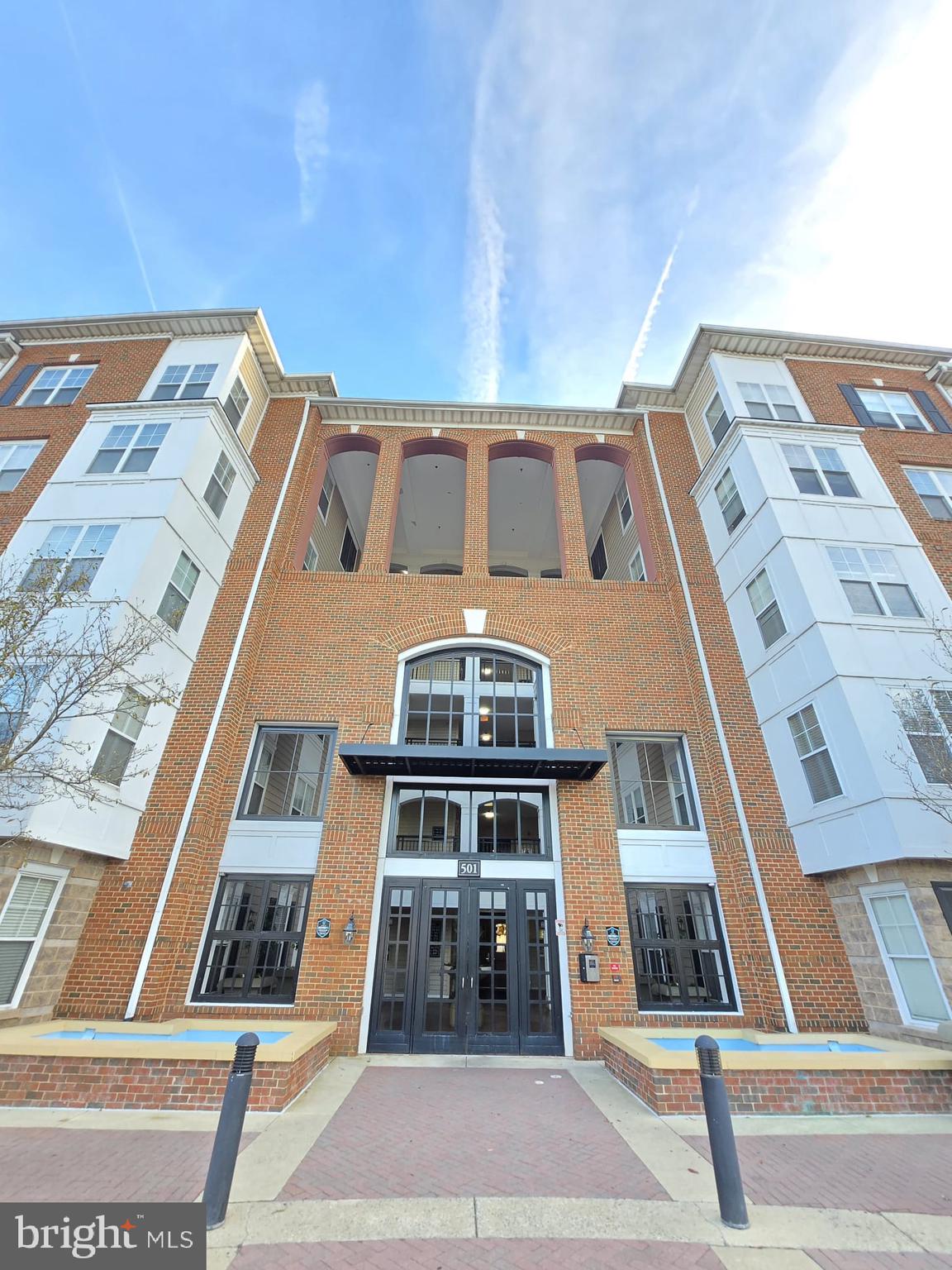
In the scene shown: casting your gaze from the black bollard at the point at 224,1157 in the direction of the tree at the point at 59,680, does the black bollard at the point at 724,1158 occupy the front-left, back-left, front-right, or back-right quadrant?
back-right

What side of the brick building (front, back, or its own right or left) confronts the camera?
front

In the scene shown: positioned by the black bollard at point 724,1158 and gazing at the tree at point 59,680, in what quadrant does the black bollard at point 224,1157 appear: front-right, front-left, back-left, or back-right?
front-left

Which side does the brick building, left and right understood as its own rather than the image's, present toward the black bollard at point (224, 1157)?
front

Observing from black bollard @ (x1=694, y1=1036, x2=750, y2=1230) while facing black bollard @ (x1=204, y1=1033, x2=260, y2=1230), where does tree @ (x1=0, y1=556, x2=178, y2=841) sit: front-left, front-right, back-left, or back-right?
front-right
